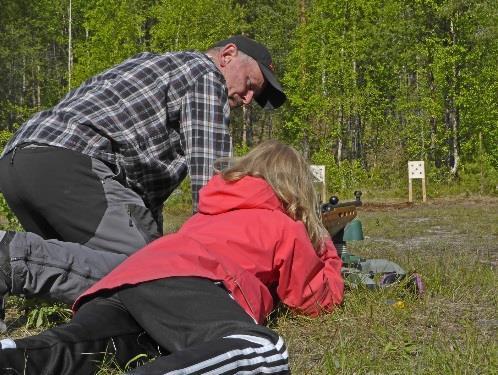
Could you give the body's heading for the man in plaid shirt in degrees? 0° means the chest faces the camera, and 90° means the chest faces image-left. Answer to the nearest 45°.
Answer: approximately 270°

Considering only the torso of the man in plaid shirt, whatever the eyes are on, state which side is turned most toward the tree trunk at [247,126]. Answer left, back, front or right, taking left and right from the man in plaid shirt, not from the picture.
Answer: left

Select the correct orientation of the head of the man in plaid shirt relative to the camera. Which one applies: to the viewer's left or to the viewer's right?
to the viewer's right

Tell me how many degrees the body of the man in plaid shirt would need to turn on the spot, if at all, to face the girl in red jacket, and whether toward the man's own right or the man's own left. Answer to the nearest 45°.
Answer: approximately 45° to the man's own right

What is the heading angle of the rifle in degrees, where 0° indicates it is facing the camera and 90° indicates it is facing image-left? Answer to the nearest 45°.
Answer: approximately 225°

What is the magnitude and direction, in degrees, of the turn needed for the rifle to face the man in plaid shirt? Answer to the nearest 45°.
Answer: approximately 180°

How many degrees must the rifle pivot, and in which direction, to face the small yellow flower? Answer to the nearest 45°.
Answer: approximately 135° to its right

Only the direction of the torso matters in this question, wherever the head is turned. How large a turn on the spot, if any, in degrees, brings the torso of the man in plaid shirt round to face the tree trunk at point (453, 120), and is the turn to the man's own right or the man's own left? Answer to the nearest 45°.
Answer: approximately 45° to the man's own left
